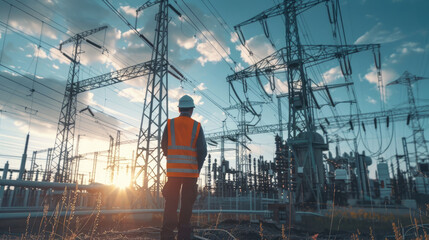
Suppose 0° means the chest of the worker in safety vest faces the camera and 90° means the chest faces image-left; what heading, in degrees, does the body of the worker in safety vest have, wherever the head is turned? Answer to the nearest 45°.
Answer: approximately 180°

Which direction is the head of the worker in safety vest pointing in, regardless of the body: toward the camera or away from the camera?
away from the camera
